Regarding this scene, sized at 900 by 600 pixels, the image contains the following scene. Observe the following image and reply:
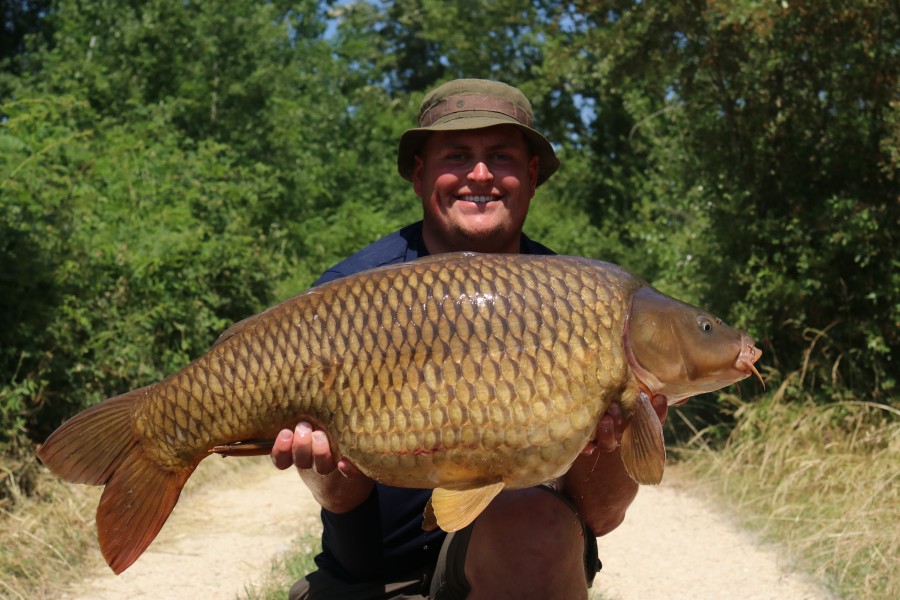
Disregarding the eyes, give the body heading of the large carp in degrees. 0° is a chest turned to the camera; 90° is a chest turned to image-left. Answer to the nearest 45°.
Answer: approximately 270°

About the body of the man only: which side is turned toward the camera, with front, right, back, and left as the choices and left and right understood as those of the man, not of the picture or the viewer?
front
